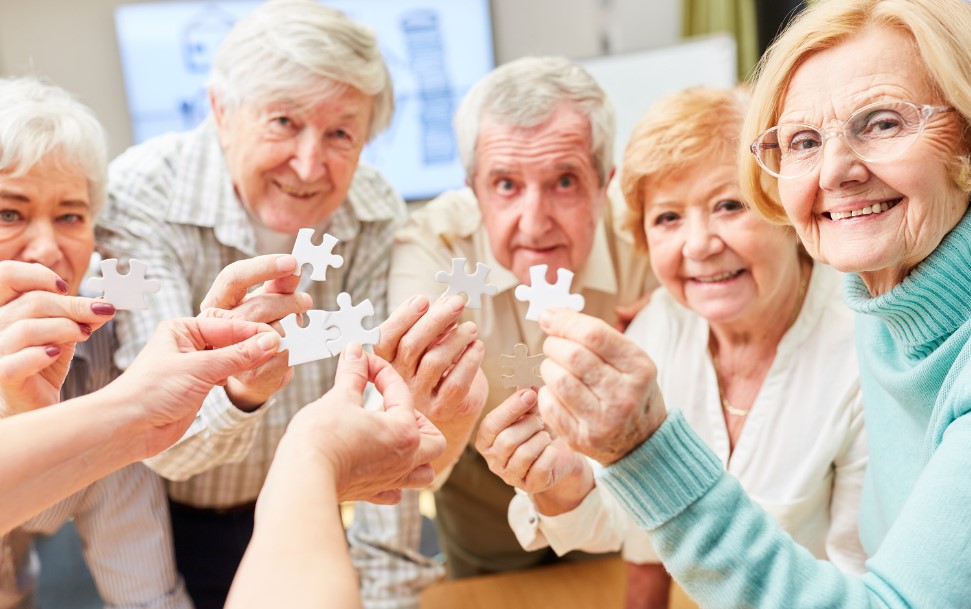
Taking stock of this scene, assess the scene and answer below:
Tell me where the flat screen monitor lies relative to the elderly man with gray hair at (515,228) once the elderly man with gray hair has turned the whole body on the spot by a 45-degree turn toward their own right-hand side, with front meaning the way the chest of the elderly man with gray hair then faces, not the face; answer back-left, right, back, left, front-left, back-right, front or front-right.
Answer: back-right

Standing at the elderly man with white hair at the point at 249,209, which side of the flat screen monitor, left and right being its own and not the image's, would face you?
front

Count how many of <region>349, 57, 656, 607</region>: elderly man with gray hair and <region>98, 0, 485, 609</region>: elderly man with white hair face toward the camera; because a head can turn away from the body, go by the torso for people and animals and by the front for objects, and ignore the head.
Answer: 2

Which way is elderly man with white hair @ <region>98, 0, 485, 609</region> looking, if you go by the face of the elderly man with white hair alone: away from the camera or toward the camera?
toward the camera

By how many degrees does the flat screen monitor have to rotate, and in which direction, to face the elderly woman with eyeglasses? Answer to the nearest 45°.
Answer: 0° — it already faces them

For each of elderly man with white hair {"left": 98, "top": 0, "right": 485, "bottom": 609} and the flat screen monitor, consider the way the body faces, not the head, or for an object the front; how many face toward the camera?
2

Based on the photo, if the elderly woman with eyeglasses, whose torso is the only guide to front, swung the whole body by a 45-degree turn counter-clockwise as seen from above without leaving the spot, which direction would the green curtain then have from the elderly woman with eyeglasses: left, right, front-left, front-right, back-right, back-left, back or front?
back

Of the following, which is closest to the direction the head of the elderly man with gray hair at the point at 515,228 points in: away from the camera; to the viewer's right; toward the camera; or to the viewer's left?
toward the camera

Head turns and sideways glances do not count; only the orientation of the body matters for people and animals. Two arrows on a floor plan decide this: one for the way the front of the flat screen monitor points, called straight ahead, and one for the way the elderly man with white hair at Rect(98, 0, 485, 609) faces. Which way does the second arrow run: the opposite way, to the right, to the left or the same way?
the same way

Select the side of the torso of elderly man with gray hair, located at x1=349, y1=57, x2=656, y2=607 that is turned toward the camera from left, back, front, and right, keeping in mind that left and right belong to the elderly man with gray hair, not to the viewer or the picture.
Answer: front

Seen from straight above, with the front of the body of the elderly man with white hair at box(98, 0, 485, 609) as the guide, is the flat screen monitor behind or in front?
behind

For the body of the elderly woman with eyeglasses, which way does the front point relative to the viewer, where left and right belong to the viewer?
facing the viewer and to the left of the viewer

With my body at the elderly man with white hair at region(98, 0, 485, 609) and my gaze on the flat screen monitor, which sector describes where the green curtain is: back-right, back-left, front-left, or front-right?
front-right

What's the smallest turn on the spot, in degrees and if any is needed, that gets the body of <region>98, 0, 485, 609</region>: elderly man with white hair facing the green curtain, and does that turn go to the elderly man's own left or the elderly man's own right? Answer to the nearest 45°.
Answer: approximately 135° to the elderly man's own left

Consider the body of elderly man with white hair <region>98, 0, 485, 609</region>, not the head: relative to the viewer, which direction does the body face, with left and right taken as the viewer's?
facing the viewer
